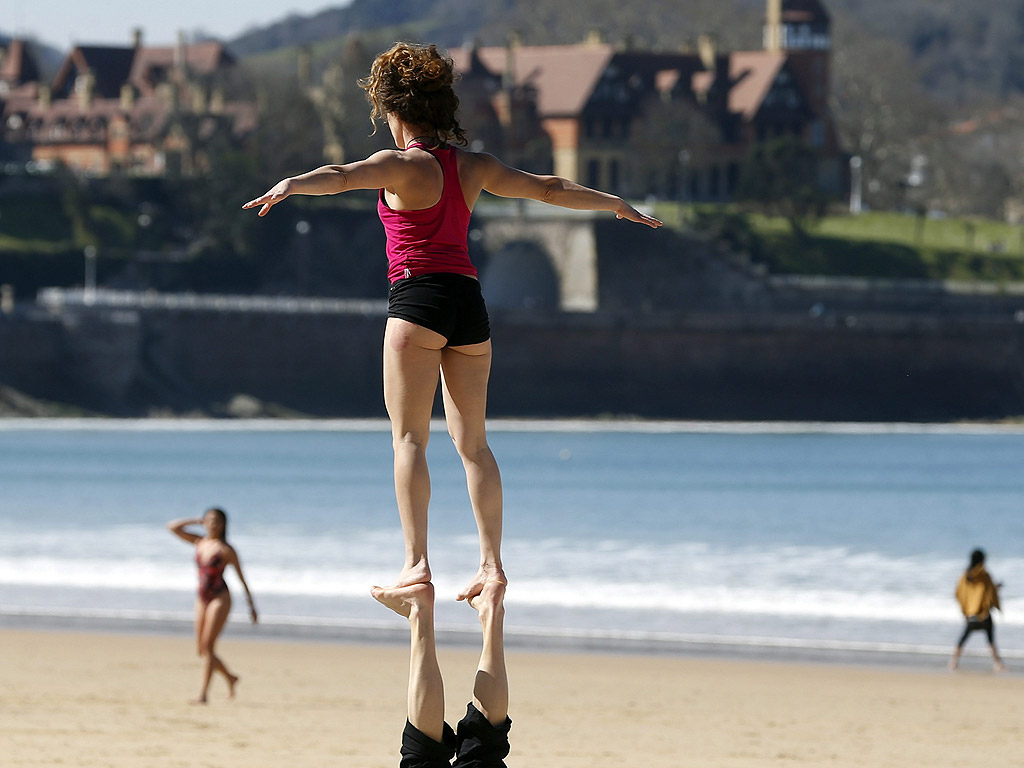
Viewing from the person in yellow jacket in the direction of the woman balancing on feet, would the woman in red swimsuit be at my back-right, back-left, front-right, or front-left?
front-right

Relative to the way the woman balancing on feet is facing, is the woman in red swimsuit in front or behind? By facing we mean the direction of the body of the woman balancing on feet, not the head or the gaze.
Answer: in front

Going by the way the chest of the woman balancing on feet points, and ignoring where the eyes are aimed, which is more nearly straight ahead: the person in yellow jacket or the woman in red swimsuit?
the woman in red swimsuit

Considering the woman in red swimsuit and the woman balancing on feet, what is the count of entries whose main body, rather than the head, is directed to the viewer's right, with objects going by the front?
0

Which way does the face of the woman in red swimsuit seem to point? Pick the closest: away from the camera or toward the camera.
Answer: toward the camera

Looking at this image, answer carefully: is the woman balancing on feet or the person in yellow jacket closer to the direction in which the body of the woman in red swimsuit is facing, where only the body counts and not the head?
the woman balancing on feet

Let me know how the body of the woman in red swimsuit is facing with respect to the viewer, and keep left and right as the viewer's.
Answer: facing the viewer and to the left of the viewer

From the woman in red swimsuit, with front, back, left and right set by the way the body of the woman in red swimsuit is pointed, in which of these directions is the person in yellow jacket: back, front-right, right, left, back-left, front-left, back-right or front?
back-left

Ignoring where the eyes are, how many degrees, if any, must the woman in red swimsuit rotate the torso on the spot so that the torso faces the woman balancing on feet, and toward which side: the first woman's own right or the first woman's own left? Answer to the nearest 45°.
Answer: approximately 45° to the first woman's own left

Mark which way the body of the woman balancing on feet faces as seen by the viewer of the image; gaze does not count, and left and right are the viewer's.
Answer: facing away from the viewer and to the left of the viewer

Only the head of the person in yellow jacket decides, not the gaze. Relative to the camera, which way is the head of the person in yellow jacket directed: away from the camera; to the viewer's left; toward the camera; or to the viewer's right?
away from the camera
